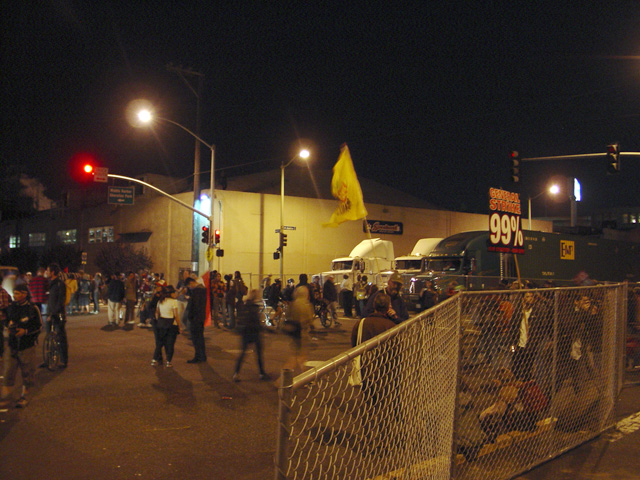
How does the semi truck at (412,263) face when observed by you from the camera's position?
facing the viewer and to the left of the viewer

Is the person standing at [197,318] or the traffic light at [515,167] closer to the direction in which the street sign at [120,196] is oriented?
the person standing

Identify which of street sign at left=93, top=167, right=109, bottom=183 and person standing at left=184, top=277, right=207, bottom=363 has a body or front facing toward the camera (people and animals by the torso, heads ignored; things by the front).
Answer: the street sign

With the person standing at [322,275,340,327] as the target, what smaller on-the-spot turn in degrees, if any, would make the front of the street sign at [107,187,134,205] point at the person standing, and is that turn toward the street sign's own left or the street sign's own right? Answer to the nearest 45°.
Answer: approximately 45° to the street sign's own left

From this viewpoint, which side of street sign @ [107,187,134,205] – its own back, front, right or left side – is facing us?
front

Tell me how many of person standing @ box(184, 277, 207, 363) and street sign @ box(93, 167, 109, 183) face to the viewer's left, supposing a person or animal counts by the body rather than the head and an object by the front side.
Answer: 1

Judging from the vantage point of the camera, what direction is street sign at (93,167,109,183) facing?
facing the viewer

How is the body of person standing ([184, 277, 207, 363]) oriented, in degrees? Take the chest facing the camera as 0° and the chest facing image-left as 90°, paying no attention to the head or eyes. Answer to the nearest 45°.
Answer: approximately 90°

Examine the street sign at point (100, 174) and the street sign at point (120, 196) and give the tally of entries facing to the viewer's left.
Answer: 0
